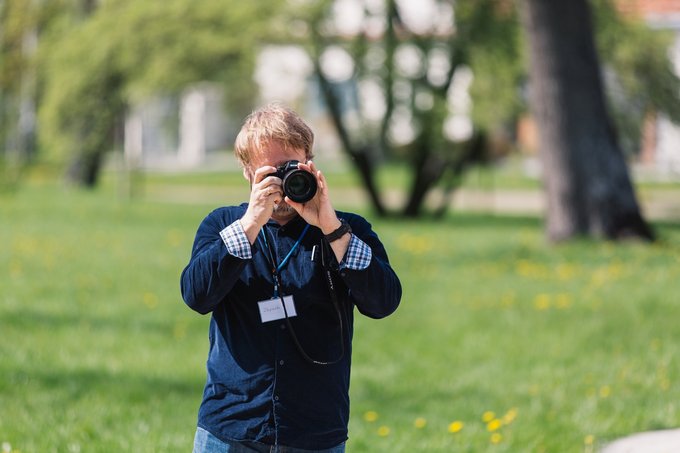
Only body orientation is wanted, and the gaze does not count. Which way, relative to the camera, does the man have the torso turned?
toward the camera

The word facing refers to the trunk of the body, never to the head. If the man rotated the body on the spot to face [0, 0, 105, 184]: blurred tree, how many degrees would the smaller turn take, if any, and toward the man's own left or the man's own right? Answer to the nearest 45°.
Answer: approximately 180°

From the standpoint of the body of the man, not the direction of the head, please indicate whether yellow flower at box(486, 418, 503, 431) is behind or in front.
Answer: behind

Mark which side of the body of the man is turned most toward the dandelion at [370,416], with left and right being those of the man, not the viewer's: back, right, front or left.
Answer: back

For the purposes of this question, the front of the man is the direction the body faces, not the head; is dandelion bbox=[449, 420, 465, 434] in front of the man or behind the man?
behind

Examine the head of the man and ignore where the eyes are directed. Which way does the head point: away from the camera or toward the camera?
toward the camera

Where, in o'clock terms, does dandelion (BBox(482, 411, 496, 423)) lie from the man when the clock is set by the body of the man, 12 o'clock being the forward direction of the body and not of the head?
The dandelion is roughly at 7 o'clock from the man.

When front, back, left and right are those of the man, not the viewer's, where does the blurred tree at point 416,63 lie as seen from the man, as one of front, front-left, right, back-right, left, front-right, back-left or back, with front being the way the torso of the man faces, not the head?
back
